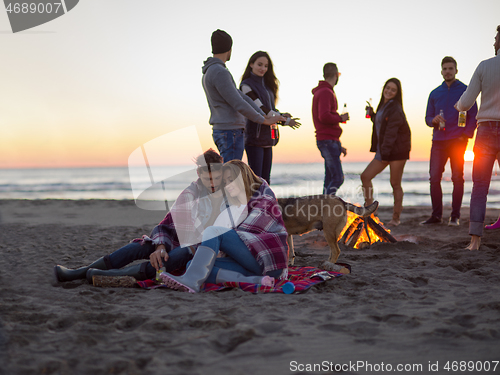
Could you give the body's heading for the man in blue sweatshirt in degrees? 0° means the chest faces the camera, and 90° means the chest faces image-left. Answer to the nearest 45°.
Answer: approximately 0°

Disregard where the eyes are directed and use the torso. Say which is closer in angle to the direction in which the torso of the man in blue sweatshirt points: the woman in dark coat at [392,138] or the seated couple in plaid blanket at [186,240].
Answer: the seated couple in plaid blanket
